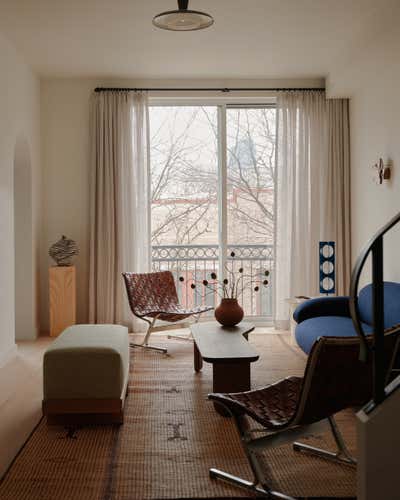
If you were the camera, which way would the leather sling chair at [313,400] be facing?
facing away from the viewer and to the left of the viewer

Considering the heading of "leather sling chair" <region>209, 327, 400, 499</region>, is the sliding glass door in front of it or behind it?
in front

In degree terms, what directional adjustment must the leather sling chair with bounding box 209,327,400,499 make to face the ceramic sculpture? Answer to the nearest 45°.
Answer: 0° — it already faces it

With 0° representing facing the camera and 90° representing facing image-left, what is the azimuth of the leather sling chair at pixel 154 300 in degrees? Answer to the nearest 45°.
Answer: approximately 315°

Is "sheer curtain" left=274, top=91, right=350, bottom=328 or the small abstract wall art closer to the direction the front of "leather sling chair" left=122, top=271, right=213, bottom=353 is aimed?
the small abstract wall art

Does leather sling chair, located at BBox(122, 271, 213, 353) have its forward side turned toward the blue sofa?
yes

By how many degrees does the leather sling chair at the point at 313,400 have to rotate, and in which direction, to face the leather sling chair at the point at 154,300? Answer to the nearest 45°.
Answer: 0° — it already faces it

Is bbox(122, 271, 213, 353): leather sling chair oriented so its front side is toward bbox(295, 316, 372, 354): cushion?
yes

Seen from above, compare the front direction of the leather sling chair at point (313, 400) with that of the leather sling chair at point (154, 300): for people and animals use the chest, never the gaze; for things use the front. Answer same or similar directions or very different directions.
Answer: very different directions

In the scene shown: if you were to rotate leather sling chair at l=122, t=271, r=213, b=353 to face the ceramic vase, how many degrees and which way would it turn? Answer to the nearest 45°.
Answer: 0° — it already faces it
